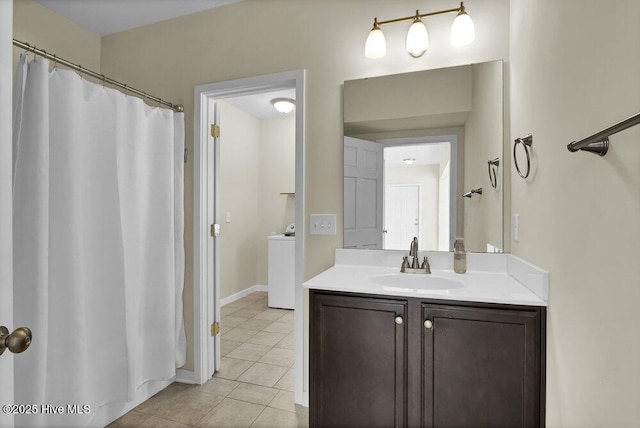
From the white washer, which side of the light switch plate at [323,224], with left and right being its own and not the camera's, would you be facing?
back

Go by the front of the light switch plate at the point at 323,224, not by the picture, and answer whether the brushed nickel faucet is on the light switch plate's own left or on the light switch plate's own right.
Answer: on the light switch plate's own left

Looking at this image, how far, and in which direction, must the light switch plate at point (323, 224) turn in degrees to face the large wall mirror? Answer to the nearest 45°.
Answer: approximately 90° to its left

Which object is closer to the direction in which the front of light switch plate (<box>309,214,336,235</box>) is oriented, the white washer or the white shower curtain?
the white shower curtain

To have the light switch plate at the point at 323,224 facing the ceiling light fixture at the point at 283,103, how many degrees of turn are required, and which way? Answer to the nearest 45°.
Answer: approximately 180°

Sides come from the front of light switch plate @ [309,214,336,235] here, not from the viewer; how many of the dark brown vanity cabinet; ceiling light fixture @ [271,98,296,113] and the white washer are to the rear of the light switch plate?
2

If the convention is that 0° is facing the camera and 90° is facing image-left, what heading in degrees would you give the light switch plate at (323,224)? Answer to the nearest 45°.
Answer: approximately 0°

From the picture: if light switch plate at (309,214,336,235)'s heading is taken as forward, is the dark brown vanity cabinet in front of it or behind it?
in front

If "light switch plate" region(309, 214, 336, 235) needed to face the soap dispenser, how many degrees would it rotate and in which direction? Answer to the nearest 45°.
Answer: approximately 90° to its left

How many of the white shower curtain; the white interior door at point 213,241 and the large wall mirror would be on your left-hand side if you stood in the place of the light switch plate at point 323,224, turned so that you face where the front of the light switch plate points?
1

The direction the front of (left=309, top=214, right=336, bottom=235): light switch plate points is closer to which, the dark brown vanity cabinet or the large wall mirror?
the dark brown vanity cabinet

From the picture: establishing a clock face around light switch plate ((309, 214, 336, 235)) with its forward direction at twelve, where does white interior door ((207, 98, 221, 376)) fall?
The white interior door is roughly at 4 o'clock from the light switch plate.
